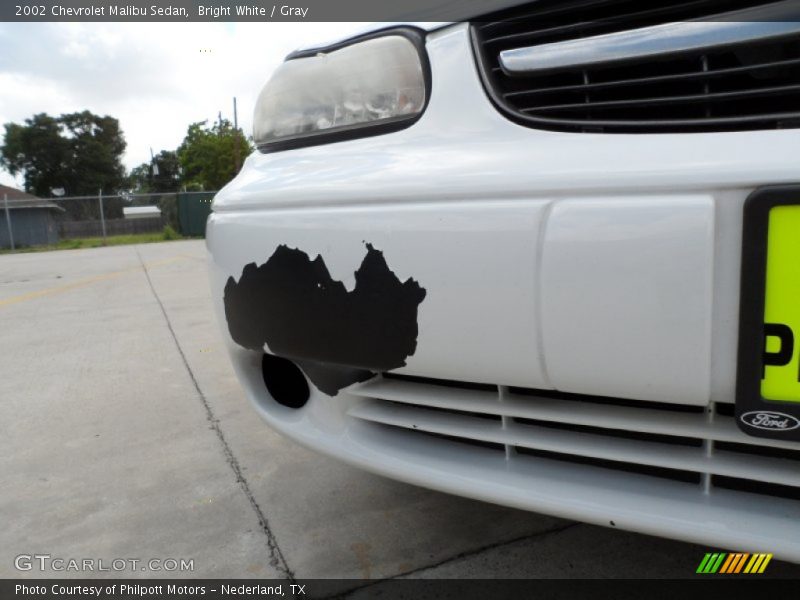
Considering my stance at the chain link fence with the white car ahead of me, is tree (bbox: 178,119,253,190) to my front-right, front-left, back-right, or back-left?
back-left

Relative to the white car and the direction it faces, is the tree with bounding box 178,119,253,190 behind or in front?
behind

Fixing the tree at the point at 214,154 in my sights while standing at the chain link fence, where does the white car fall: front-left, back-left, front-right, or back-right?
back-right

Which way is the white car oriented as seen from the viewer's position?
toward the camera

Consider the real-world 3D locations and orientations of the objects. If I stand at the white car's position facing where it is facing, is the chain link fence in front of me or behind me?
behind
